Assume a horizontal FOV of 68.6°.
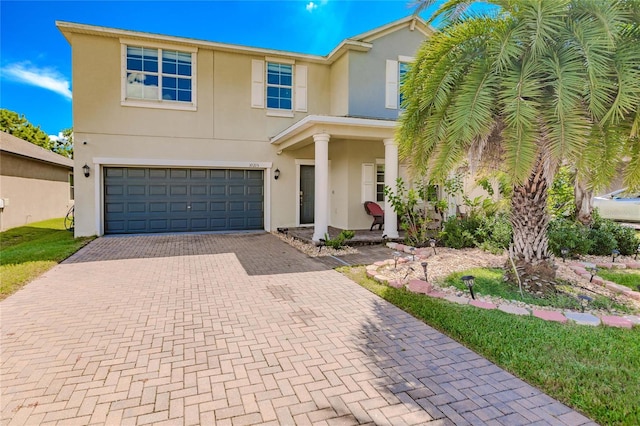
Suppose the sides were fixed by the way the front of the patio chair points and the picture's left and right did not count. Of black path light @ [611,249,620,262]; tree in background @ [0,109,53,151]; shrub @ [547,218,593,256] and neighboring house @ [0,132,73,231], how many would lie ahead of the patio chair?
2

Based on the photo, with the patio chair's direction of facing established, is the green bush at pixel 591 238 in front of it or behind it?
in front

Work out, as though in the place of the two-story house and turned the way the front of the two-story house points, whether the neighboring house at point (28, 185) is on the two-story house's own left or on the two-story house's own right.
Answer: on the two-story house's own right

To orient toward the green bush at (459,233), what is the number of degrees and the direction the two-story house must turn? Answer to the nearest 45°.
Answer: approximately 45° to its left

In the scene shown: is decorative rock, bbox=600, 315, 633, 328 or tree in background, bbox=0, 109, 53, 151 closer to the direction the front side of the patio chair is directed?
the decorative rock

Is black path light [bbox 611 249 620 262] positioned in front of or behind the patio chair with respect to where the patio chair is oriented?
in front

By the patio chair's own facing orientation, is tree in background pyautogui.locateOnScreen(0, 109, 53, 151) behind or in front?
behind

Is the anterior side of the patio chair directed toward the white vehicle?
no

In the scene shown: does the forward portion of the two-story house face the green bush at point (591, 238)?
no

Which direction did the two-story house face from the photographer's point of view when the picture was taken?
facing the viewer

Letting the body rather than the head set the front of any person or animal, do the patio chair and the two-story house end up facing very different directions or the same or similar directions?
same or similar directions

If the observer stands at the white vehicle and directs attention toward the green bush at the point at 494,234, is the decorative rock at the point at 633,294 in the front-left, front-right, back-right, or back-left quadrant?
front-left

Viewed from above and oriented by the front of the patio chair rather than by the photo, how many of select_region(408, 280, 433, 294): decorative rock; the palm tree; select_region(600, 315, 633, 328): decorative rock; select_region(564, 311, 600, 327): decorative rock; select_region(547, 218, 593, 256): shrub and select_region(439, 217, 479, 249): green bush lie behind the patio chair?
0
